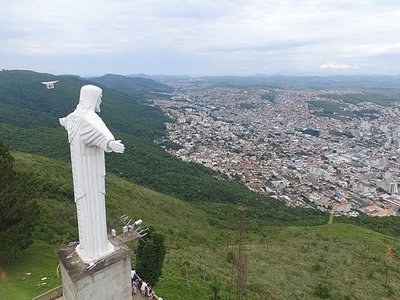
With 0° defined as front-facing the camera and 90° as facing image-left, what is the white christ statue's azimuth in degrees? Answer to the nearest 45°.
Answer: approximately 225°

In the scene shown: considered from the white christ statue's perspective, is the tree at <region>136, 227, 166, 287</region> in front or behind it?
in front
